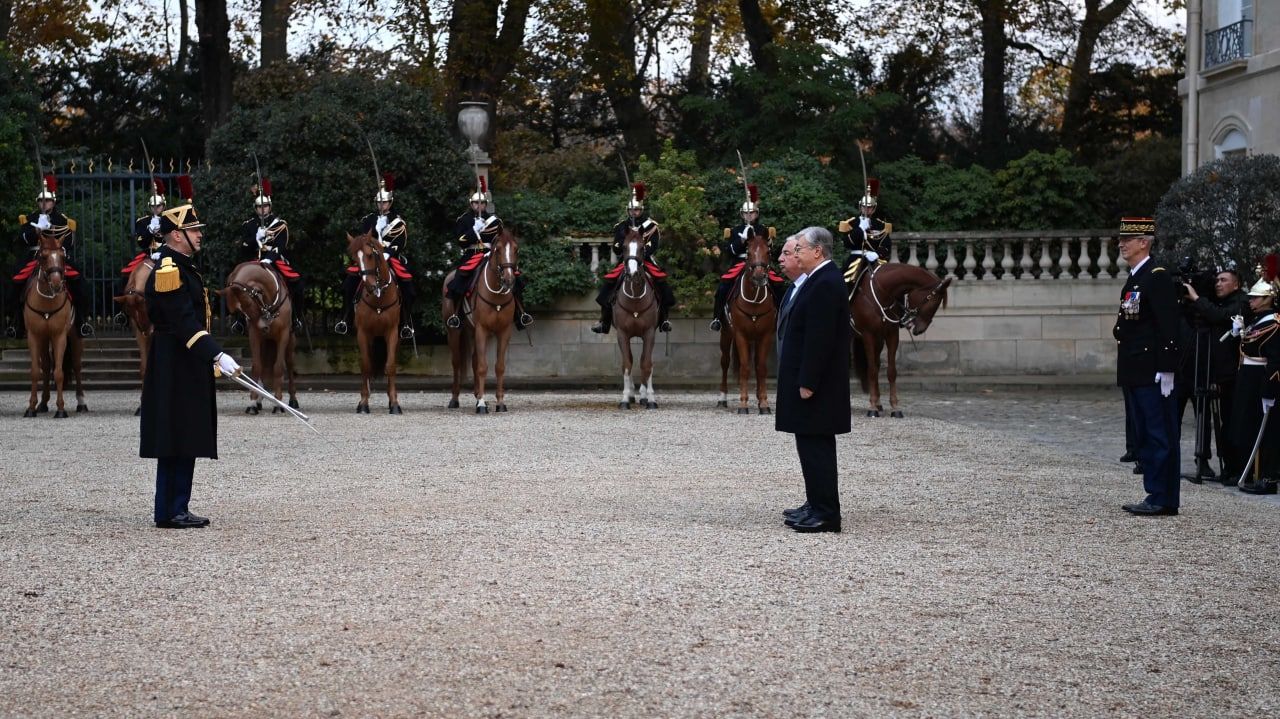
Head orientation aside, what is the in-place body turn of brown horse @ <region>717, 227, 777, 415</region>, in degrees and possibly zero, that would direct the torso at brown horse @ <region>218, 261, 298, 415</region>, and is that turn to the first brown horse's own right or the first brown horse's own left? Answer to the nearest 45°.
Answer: approximately 90° to the first brown horse's own right

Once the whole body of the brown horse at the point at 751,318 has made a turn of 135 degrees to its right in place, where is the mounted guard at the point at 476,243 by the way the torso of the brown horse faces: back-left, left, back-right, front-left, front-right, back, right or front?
front-left

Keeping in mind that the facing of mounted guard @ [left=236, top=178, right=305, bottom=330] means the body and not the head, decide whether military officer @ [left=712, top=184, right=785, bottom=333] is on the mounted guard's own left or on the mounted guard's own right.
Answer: on the mounted guard's own left

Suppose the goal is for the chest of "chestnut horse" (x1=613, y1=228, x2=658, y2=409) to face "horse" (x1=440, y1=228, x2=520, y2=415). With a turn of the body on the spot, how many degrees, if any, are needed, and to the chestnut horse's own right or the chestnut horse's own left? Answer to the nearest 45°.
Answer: approximately 90° to the chestnut horse's own right

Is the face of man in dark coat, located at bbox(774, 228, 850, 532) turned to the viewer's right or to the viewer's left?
to the viewer's left

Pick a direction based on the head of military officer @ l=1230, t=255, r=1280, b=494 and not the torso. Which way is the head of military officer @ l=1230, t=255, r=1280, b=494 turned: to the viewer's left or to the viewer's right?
to the viewer's left

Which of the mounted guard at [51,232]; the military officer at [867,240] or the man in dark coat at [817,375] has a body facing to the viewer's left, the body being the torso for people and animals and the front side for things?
the man in dark coat

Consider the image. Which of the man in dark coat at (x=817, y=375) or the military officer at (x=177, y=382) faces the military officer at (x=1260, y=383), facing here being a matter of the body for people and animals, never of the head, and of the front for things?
the military officer at (x=177, y=382)

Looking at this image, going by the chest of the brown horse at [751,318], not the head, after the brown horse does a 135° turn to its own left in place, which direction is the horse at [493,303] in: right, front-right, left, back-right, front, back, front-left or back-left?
back-left

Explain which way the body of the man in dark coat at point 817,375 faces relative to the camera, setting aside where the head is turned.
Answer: to the viewer's left
